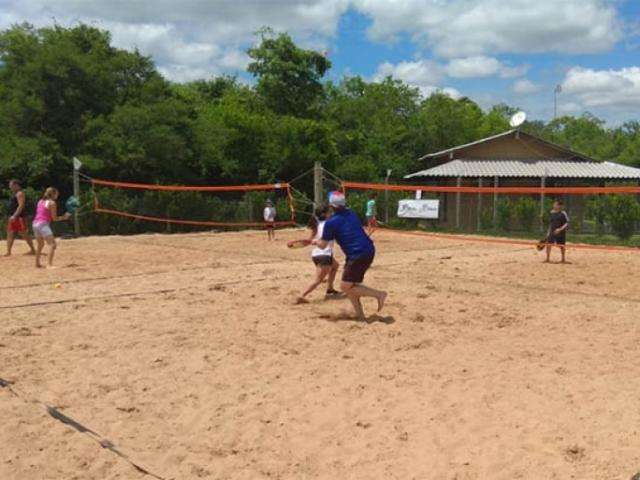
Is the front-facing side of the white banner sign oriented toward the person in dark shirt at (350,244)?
yes

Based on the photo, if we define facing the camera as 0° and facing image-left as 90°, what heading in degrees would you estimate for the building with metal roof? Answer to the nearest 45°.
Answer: approximately 0°

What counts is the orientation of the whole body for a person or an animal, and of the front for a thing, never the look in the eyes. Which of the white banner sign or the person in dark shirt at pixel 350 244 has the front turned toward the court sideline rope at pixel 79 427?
the white banner sign

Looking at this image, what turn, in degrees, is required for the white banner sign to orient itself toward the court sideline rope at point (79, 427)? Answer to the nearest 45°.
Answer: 0° — it already faces it

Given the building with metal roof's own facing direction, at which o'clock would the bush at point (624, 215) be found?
The bush is roughly at 11 o'clock from the building with metal roof.

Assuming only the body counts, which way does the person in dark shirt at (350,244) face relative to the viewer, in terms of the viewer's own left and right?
facing away from the viewer and to the left of the viewer

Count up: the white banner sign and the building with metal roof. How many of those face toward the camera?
2

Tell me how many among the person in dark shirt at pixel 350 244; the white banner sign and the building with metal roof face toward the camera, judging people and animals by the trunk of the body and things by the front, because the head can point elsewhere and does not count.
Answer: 2

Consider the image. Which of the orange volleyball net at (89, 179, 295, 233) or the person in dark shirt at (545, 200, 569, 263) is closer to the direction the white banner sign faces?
the person in dark shirt

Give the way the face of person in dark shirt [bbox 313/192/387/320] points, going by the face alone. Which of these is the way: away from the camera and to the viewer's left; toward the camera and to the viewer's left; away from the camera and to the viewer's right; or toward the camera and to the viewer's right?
away from the camera and to the viewer's left

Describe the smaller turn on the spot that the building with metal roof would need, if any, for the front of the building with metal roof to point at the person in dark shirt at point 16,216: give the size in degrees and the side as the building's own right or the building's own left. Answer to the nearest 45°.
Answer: approximately 45° to the building's own right

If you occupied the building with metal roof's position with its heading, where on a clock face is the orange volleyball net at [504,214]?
The orange volleyball net is roughly at 12 o'clock from the building with metal roof.

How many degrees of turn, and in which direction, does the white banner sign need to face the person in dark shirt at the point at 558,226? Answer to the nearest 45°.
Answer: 0° — it already faces them
